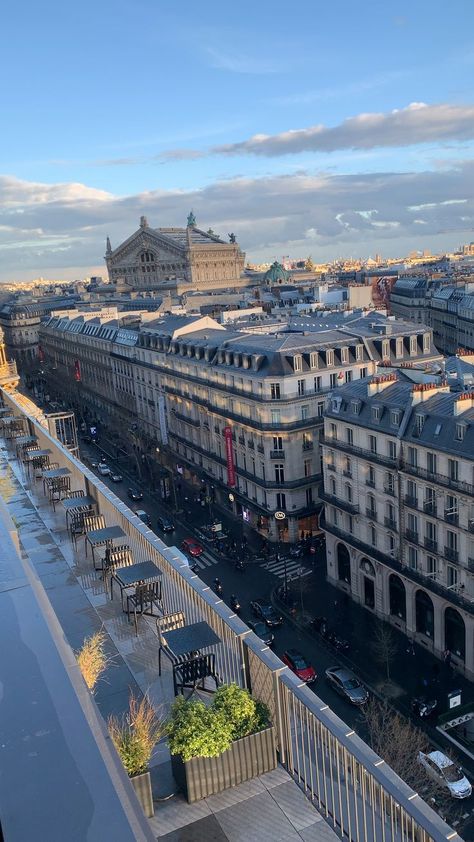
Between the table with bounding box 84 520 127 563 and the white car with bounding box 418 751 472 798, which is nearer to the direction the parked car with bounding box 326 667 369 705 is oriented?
the white car

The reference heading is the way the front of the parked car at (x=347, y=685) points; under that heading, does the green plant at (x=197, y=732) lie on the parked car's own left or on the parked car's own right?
on the parked car's own right

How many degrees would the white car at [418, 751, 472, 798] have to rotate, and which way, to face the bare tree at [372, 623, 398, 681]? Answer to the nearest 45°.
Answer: approximately 135° to its left

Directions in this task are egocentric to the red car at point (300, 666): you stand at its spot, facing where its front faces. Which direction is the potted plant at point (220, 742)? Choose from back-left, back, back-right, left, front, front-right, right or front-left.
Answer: front-right

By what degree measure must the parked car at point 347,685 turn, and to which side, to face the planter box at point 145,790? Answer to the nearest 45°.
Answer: approximately 45° to its right

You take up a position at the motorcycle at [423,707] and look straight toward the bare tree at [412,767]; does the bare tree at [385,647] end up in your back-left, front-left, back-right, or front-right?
back-right

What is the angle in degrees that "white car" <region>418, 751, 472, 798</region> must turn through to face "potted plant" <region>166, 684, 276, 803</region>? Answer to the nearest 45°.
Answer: approximately 45° to its right

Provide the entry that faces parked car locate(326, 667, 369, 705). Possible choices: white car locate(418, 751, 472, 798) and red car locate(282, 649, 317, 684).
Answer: the red car
